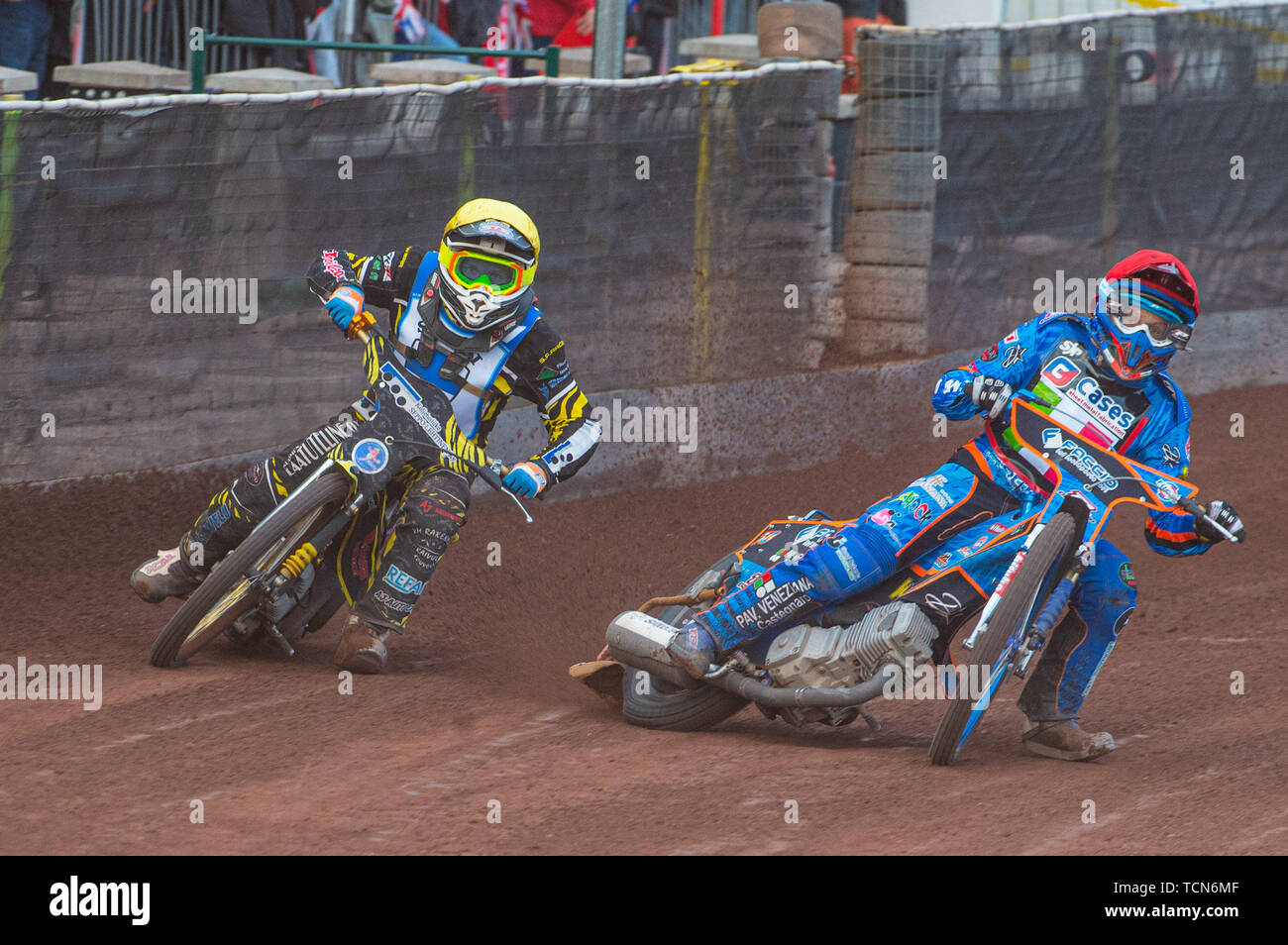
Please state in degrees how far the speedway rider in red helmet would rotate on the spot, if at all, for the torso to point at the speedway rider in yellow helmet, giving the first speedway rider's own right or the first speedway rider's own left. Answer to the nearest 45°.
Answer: approximately 135° to the first speedway rider's own right

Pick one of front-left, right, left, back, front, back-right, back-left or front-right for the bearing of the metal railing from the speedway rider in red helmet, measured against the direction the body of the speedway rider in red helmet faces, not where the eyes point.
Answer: back

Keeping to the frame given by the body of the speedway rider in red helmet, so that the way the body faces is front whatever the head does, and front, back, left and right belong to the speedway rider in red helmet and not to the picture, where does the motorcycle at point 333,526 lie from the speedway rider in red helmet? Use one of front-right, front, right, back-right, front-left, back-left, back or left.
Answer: back-right

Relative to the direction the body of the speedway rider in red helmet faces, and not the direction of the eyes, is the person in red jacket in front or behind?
behind

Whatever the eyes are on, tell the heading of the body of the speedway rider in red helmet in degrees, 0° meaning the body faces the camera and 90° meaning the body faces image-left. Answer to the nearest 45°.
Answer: approximately 315°
